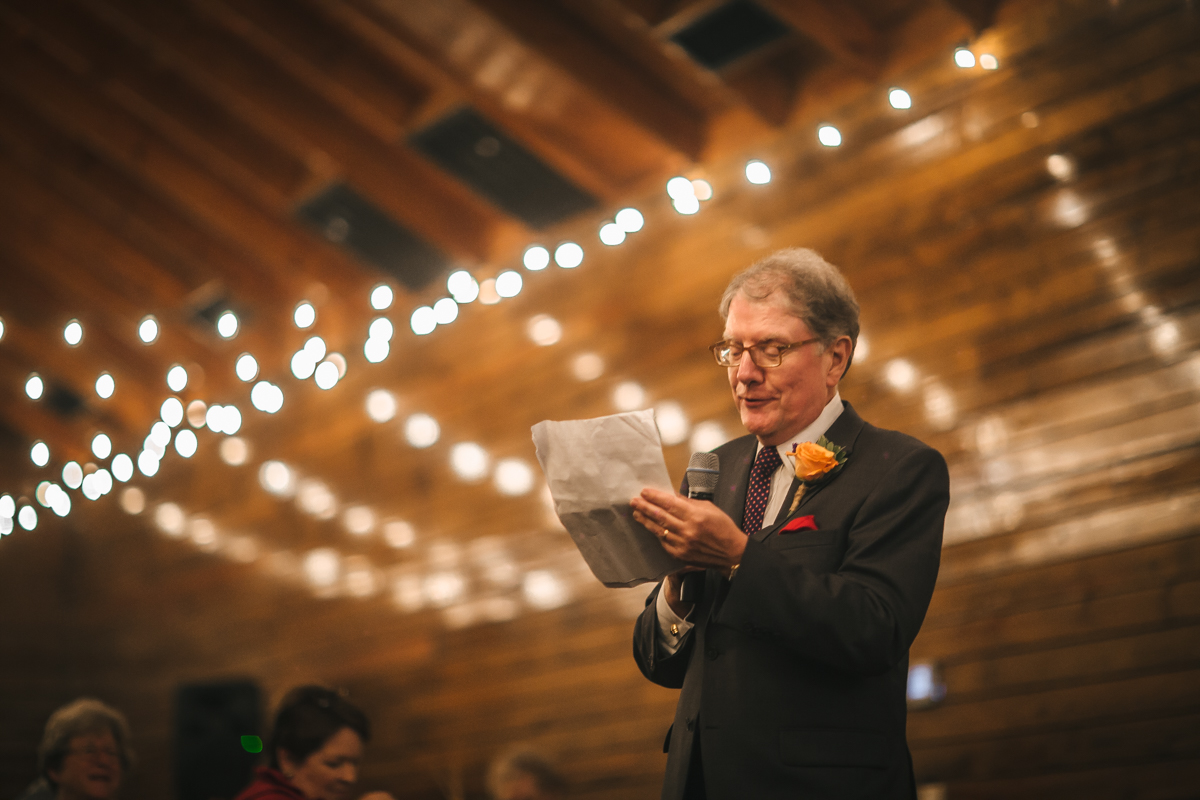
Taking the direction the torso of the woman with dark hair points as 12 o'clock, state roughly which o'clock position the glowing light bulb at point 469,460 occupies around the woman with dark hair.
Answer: The glowing light bulb is roughly at 8 o'clock from the woman with dark hair.

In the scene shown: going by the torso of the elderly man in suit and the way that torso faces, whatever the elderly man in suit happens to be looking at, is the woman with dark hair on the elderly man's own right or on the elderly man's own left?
on the elderly man's own right

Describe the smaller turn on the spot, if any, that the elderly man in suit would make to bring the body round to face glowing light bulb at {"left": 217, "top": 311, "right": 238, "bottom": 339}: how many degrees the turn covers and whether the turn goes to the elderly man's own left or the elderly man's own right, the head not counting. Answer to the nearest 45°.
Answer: approximately 90° to the elderly man's own right

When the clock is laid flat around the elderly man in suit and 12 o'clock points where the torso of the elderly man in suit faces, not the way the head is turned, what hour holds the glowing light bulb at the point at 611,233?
The glowing light bulb is roughly at 4 o'clock from the elderly man in suit.

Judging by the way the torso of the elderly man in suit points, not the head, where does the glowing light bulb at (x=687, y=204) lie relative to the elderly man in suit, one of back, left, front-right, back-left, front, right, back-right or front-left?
back-right

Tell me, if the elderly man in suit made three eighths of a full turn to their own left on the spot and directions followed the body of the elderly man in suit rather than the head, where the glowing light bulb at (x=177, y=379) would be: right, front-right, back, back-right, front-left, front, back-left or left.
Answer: back-left

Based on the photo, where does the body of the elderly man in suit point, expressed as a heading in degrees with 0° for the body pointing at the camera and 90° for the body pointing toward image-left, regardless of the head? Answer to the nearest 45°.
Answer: approximately 45°

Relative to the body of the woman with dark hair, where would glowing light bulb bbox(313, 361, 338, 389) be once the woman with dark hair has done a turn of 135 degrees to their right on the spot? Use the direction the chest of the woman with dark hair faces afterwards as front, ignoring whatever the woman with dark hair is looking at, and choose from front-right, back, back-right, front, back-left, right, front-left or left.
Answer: right

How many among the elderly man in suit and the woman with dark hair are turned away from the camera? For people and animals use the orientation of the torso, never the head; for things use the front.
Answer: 0

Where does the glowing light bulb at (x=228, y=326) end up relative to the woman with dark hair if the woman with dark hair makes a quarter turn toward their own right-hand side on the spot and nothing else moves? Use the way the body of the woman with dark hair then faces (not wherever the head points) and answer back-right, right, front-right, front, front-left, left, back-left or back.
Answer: back-right

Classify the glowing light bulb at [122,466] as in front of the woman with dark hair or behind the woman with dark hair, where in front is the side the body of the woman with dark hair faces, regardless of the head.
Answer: behind
